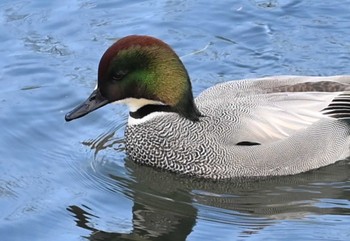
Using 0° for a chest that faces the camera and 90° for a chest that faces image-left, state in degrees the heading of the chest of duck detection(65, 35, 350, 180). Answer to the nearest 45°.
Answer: approximately 90°
